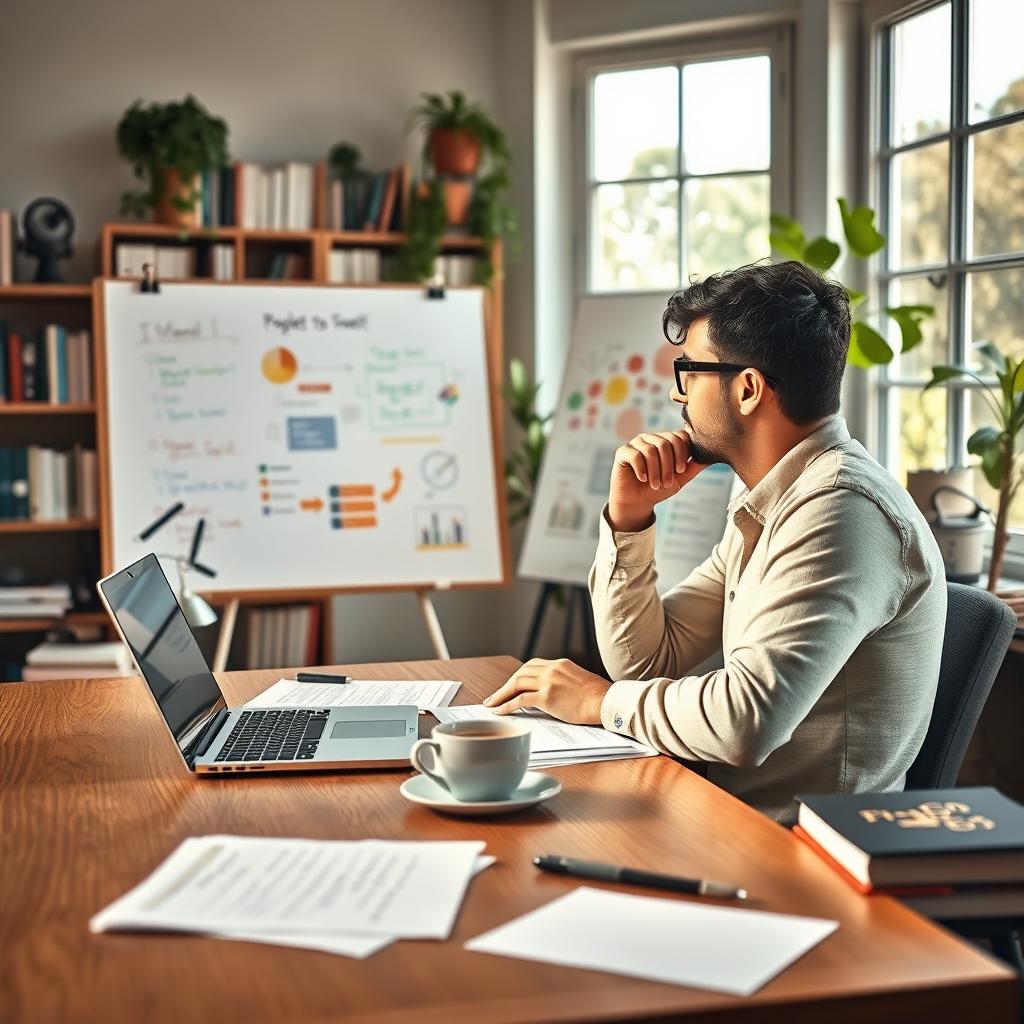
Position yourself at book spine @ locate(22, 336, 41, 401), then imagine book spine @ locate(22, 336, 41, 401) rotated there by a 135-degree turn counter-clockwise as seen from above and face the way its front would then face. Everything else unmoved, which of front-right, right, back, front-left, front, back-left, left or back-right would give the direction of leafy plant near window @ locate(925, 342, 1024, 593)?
right

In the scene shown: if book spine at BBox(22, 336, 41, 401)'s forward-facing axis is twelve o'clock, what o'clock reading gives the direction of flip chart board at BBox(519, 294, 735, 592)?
The flip chart board is roughly at 10 o'clock from the book spine.

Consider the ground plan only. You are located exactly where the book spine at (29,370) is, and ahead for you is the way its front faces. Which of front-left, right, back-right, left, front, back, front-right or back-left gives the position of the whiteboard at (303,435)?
front-left

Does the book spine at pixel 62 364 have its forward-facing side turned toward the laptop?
yes

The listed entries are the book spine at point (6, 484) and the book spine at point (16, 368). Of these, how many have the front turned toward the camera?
2

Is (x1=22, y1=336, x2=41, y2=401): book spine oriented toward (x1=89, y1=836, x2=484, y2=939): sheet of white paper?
yes

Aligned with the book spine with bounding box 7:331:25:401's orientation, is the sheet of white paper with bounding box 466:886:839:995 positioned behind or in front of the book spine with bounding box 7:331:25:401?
in front

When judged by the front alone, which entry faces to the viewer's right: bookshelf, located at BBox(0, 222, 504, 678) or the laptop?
the laptop

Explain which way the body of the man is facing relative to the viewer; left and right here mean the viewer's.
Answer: facing to the left of the viewer

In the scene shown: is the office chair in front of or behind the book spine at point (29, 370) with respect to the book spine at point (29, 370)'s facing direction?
in front
